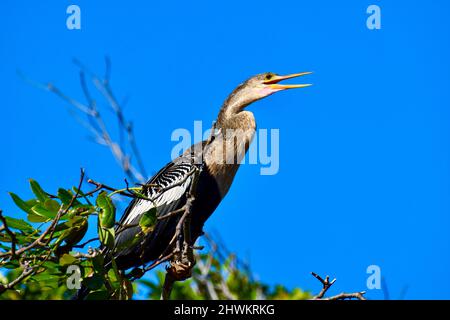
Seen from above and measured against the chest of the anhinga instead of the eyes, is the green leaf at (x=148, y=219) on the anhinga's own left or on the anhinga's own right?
on the anhinga's own right

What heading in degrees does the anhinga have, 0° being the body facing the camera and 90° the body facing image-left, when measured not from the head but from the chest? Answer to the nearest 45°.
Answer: approximately 270°
